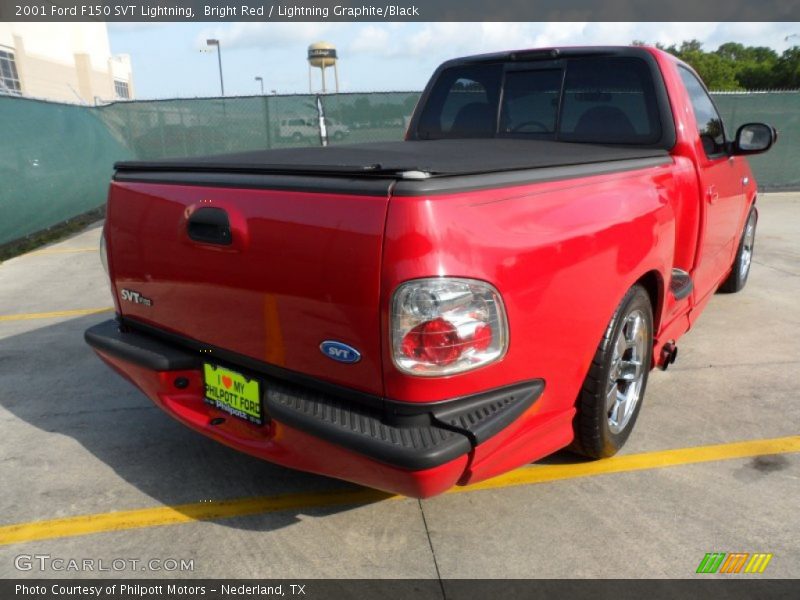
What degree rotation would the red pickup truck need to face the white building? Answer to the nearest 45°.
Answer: approximately 90° to its left

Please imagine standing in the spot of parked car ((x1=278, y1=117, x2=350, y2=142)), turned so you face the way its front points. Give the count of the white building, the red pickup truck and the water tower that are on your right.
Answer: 1

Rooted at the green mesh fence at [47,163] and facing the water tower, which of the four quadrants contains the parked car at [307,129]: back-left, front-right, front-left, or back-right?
front-right

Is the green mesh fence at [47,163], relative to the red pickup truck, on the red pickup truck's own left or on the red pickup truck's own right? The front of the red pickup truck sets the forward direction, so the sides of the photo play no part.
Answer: on the red pickup truck's own left

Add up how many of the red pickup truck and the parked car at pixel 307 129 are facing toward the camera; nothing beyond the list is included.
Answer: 0

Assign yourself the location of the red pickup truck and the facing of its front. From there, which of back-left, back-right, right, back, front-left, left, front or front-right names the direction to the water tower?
front-left

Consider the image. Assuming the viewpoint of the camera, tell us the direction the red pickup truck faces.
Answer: facing away from the viewer and to the right of the viewer
